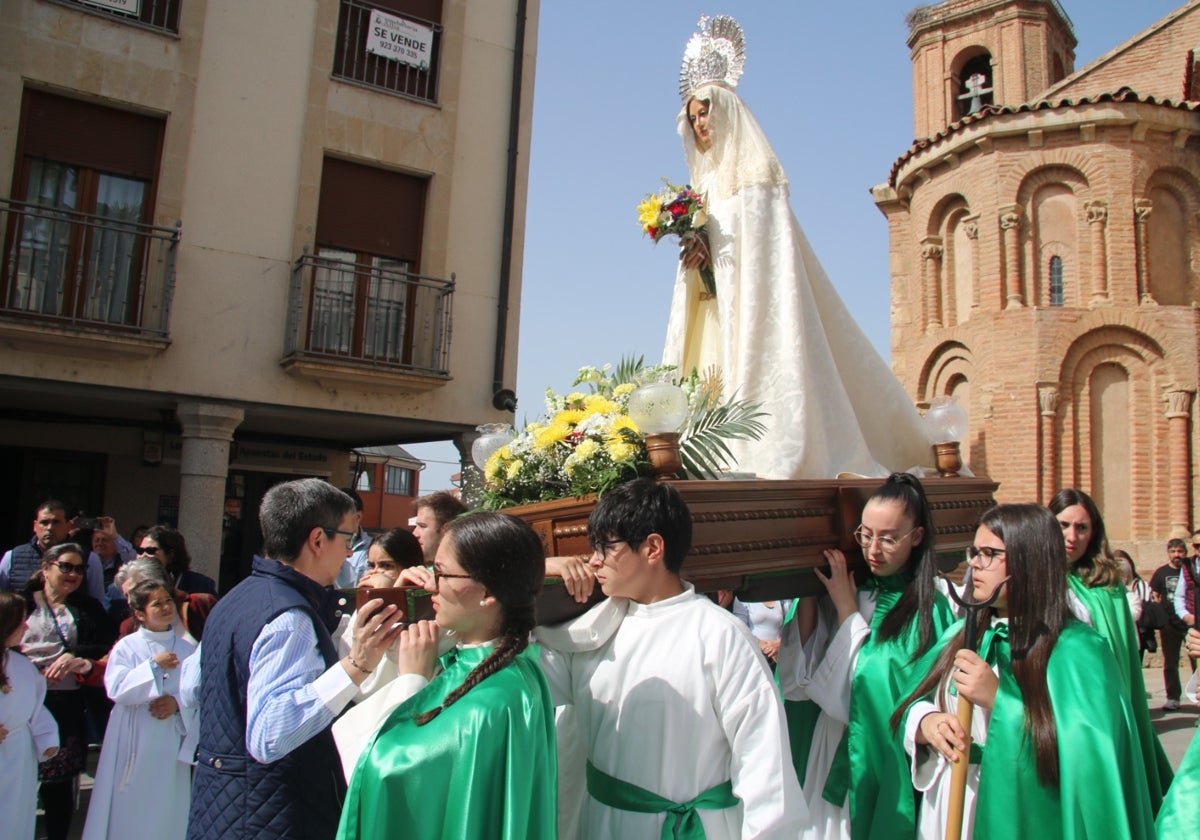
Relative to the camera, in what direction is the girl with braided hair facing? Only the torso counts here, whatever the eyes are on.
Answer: to the viewer's left

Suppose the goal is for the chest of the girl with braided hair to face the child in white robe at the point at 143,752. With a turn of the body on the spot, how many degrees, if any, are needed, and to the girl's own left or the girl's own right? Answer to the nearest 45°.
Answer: approximately 45° to the girl's own right

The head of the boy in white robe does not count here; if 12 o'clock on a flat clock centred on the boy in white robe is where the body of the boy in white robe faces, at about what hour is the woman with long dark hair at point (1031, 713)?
The woman with long dark hair is roughly at 7 o'clock from the boy in white robe.

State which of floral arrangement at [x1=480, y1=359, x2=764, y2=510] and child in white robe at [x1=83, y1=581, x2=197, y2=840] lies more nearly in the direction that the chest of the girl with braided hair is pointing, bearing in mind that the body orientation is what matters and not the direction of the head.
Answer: the child in white robe

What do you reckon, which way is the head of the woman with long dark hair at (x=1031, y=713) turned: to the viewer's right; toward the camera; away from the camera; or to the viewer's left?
to the viewer's left

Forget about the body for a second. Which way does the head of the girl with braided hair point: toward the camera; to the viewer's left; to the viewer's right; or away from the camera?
to the viewer's left
